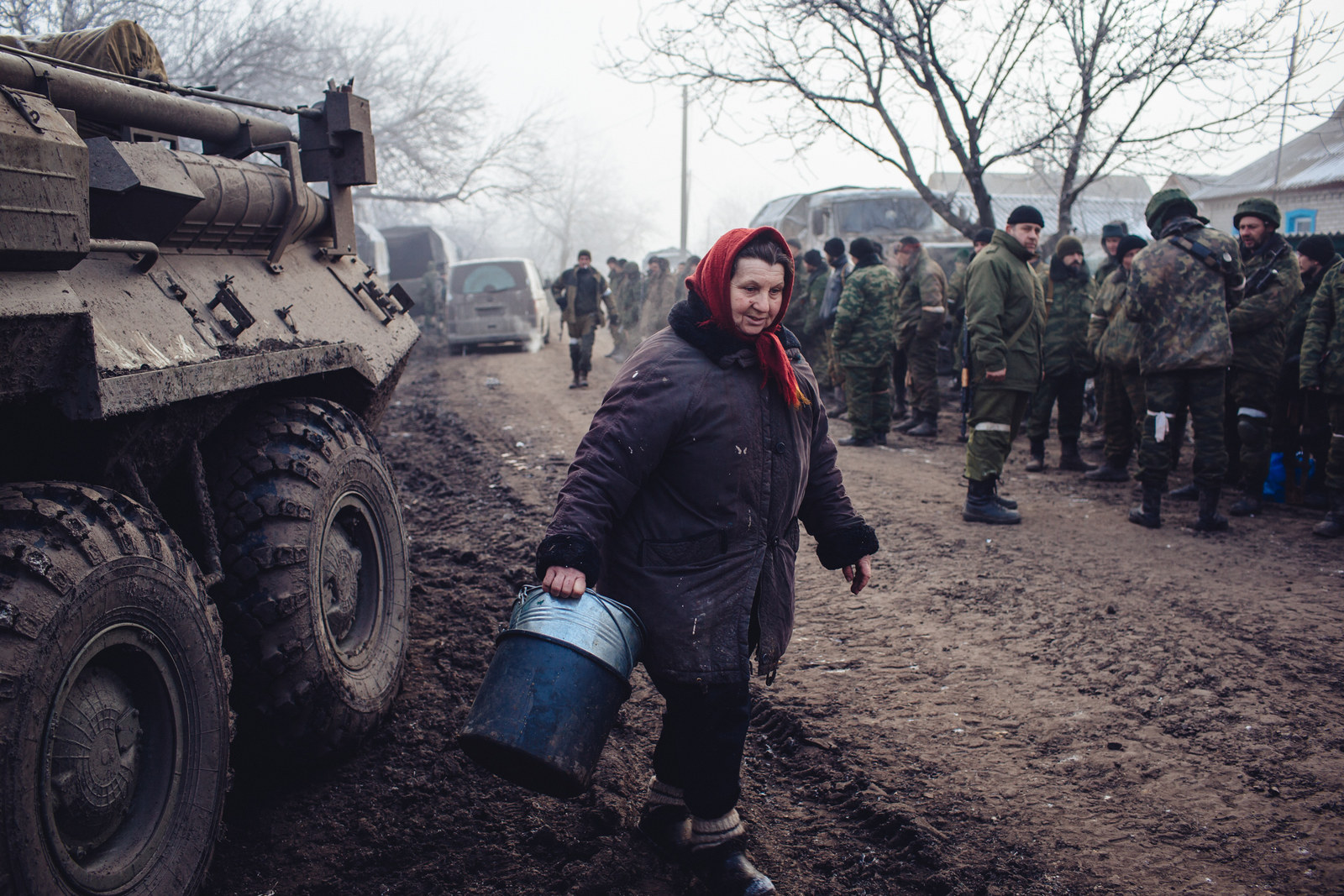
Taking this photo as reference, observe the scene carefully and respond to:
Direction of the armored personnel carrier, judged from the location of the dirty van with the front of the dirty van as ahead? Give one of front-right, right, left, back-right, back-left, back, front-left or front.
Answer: back

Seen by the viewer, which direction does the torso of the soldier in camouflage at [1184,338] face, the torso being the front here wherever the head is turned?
away from the camera

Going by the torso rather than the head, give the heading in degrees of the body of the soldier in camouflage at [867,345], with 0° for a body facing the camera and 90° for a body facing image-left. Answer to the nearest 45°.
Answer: approximately 135°

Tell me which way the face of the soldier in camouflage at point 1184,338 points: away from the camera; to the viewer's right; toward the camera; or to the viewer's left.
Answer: away from the camera

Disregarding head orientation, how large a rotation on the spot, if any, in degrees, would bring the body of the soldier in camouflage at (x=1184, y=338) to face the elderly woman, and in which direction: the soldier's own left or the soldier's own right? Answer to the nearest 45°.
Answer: approximately 180°

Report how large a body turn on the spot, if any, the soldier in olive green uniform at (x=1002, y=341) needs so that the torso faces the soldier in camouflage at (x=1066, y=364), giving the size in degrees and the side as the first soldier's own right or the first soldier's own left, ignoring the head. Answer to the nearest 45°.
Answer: approximately 90° to the first soldier's own left

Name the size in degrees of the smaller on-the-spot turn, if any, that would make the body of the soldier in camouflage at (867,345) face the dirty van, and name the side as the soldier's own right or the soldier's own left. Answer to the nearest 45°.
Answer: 0° — they already face it
